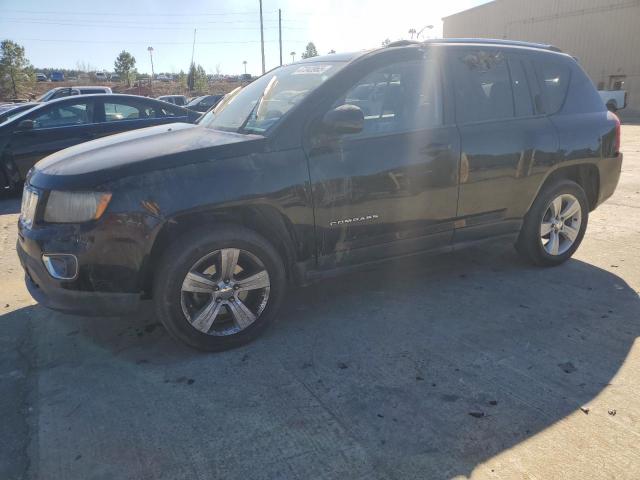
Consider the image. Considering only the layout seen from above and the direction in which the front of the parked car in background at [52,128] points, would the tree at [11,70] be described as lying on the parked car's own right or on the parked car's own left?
on the parked car's own right

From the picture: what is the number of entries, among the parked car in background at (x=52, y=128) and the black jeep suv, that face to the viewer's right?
0

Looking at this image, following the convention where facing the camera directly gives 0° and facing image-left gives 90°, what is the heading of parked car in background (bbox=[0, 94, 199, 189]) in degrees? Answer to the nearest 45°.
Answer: approximately 90°

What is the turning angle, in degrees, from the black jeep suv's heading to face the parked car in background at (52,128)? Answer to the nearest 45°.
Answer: approximately 90° to its right

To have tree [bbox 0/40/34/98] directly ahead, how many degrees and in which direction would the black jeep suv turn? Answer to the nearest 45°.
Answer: approximately 90° to its right

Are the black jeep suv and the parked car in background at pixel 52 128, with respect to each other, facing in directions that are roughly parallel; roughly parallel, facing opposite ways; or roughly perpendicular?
roughly parallel

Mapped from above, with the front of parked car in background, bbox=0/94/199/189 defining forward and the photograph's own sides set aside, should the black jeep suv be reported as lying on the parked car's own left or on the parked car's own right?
on the parked car's own left
